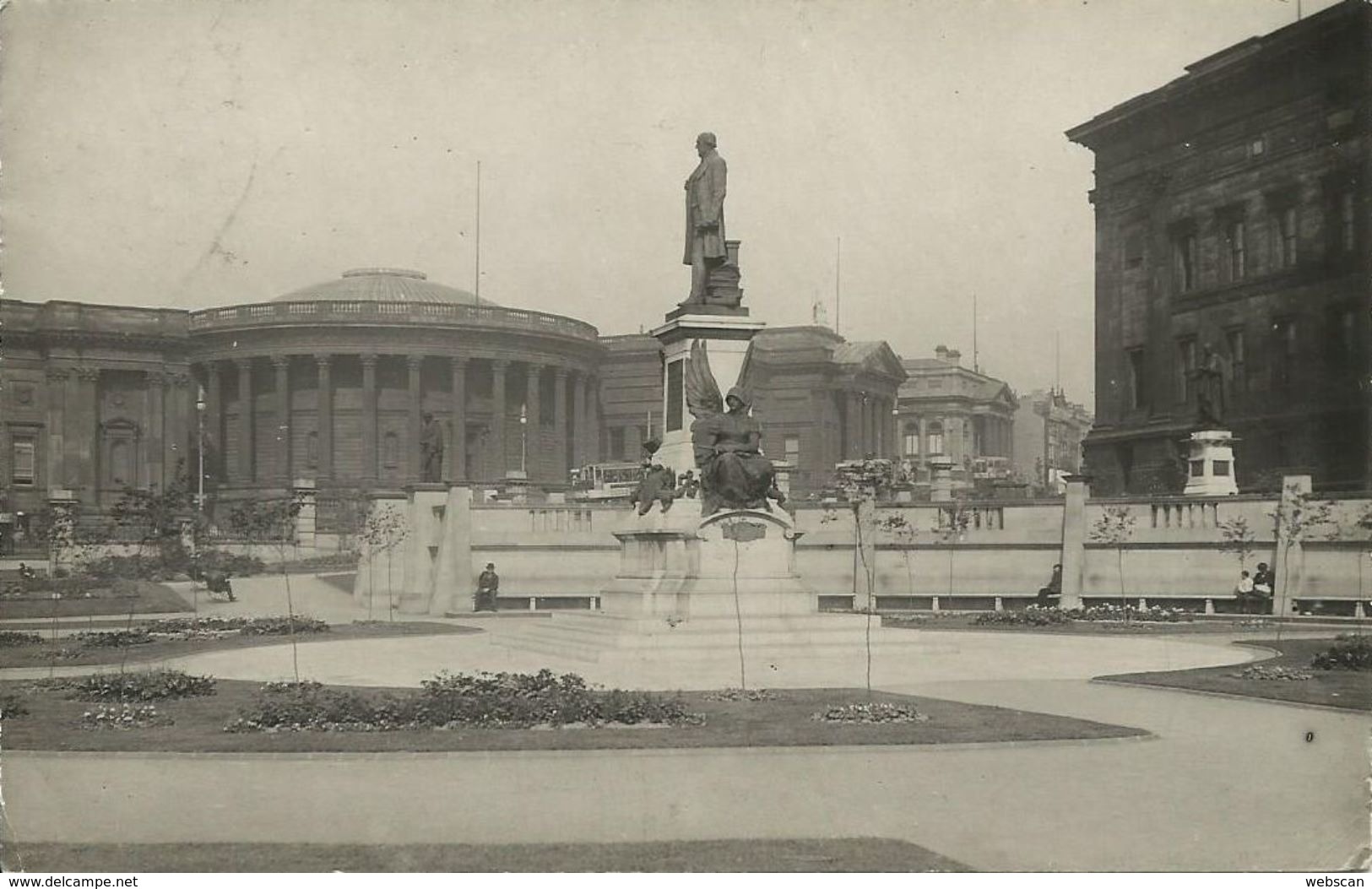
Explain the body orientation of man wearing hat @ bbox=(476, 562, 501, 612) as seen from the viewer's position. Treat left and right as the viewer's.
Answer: facing the viewer and to the left of the viewer

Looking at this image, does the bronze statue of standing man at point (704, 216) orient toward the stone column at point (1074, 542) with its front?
no

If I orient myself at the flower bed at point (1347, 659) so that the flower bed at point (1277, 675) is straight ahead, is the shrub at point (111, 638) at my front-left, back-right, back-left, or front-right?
front-right

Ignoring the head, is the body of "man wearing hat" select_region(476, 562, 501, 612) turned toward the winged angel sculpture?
no

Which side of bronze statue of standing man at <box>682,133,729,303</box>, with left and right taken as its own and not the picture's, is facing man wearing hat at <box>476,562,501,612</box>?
right

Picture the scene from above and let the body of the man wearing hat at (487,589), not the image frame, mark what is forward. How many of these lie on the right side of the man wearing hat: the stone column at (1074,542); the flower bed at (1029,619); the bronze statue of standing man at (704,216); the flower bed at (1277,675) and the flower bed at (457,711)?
0

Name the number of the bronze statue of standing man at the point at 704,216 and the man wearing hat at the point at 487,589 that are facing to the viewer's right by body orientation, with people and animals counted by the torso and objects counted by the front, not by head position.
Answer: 0

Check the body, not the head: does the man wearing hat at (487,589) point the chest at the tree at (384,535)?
no
